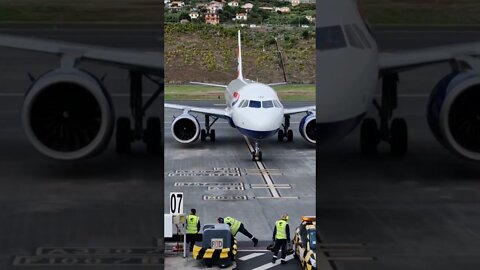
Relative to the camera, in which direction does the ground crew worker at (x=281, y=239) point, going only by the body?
away from the camera

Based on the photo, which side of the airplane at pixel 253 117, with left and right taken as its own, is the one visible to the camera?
front

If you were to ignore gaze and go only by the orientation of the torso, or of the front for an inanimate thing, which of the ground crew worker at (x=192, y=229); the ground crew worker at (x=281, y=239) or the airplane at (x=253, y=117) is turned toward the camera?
the airplane

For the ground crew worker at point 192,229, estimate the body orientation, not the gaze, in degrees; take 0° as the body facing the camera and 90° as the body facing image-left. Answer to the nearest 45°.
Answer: approximately 180°

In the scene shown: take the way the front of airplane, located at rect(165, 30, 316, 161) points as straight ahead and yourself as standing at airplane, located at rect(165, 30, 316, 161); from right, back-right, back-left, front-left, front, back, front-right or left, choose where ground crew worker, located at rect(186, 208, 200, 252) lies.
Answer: front

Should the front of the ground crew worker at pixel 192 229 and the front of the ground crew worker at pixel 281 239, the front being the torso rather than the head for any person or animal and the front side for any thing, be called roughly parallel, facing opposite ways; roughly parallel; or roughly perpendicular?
roughly parallel

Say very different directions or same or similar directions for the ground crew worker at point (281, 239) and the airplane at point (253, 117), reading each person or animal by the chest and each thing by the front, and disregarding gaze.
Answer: very different directions
